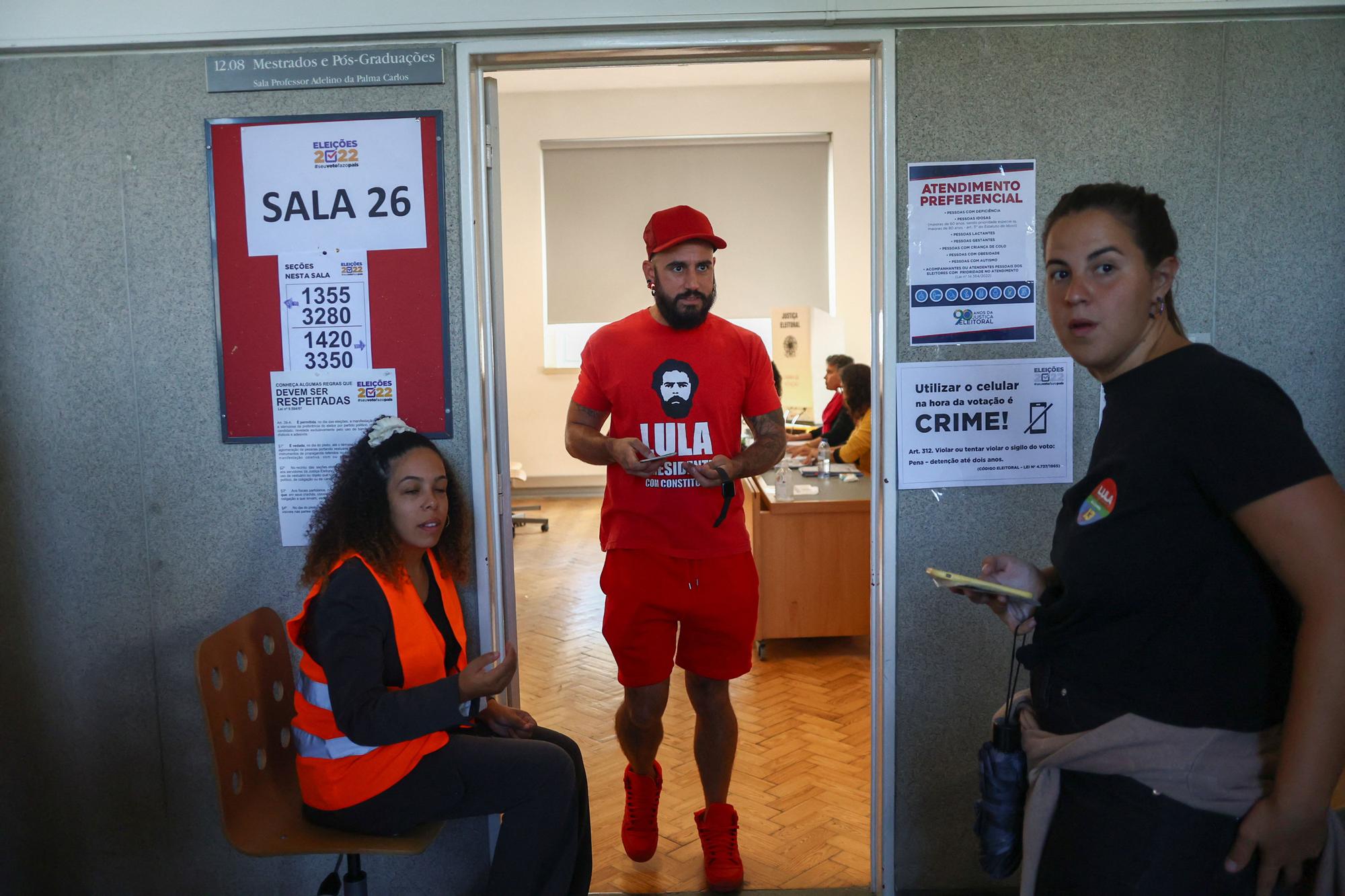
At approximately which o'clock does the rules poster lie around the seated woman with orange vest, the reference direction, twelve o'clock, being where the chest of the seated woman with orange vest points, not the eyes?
The rules poster is roughly at 7 o'clock from the seated woman with orange vest.

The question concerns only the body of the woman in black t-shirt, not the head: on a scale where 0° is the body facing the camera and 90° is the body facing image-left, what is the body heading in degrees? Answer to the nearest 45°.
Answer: approximately 45°

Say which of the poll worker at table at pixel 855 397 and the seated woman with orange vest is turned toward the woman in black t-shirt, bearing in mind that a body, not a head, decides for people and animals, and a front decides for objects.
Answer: the seated woman with orange vest

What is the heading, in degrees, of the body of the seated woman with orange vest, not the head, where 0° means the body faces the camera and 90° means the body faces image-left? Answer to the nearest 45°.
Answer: approximately 315°

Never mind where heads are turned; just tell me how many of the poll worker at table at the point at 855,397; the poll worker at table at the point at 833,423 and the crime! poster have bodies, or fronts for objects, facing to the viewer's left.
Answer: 2

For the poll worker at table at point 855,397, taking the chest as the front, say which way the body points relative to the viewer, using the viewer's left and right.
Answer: facing to the left of the viewer

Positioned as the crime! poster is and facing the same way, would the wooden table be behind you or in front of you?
behind

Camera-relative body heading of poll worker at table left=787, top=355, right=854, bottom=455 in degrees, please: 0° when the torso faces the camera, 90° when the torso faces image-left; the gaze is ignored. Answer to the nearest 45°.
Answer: approximately 90°

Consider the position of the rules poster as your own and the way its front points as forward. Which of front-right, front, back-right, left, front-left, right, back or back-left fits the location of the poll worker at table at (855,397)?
back-left

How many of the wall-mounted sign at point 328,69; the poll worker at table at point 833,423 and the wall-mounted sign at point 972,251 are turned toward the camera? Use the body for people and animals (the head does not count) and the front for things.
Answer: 2

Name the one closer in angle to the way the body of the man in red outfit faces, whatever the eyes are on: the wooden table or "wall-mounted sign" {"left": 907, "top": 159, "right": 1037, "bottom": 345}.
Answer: the wall-mounted sign

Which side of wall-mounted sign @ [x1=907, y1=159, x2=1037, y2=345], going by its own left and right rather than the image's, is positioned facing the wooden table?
back
